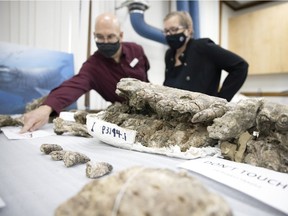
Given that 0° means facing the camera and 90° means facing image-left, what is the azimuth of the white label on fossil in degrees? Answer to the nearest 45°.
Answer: approximately 0°

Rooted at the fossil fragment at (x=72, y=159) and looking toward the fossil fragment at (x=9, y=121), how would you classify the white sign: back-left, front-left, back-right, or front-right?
back-right
